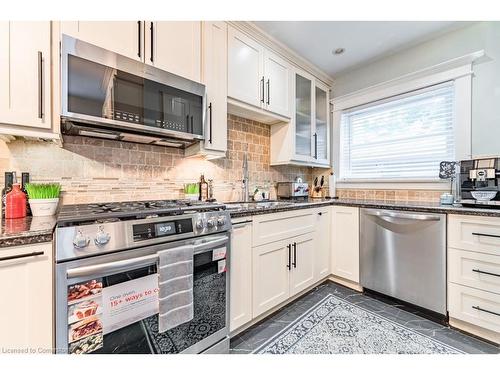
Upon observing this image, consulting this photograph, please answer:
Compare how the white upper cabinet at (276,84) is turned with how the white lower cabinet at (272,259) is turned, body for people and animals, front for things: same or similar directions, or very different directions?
same or similar directions

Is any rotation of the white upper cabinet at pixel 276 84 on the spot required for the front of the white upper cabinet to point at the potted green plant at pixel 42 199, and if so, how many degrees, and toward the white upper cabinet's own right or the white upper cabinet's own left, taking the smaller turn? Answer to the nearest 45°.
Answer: approximately 90° to the white upper cabinet's own right

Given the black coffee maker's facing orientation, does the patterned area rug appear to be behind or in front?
in front

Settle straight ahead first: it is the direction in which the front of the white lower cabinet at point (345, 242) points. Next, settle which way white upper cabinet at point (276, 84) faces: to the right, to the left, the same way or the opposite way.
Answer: to the left

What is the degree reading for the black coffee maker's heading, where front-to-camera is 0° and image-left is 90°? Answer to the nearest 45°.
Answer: approximately 0°

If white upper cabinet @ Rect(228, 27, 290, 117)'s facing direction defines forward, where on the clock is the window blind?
The window blind is roughly at 10 o'clock from the white upper cabinet.

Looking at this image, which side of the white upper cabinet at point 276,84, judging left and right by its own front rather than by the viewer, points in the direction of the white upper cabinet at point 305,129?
left

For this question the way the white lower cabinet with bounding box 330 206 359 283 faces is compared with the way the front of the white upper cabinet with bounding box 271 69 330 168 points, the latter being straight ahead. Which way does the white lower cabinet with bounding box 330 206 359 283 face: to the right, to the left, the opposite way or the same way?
to the right

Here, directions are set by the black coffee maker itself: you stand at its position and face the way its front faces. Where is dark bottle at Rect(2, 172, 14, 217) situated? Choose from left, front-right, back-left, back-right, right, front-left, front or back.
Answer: front-right

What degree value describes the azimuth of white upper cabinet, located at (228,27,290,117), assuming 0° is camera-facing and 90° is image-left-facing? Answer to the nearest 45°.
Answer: approximately 315°

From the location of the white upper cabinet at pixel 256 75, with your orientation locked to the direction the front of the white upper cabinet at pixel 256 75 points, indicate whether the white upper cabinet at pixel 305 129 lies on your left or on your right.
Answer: on your left

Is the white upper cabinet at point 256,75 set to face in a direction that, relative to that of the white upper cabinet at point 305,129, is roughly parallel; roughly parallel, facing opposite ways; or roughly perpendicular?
roughly parallel

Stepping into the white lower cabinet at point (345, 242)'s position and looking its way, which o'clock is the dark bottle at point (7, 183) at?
The dark bottle is roughly at 12 o'clock from the white lower cabinet.

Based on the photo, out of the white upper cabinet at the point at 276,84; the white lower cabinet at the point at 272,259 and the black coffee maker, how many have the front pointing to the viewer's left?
0

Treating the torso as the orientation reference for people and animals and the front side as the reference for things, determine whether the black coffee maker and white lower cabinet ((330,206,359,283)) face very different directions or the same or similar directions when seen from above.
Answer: same or similar directions

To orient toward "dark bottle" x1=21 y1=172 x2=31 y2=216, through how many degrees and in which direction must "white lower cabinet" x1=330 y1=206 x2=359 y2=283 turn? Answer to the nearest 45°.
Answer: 0° — it already faces it
